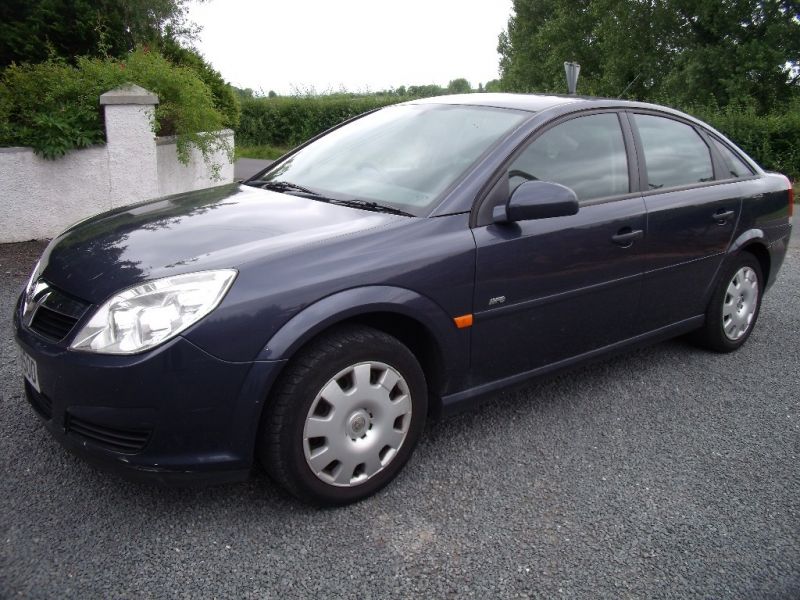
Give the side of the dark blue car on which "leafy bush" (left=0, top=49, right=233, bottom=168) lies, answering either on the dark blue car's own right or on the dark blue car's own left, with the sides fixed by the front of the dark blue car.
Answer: on the dark blue car's own right

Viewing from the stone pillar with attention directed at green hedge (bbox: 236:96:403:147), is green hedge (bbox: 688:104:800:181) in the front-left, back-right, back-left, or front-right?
front-right

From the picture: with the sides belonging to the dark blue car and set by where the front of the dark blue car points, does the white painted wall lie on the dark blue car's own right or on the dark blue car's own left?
on the dark blue car's own right

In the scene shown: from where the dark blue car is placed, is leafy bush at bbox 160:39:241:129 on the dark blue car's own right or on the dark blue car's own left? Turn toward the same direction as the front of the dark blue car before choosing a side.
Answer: on the dark blue car's own right

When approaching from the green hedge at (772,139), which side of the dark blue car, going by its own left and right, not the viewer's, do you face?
back

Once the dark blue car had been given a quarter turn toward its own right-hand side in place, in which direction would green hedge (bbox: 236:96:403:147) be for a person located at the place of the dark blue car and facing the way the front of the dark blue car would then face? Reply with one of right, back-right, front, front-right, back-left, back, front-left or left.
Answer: front-right

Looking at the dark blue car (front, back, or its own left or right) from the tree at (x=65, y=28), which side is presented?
right

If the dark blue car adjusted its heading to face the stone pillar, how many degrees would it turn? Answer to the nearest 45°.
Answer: approximately 90° to its right

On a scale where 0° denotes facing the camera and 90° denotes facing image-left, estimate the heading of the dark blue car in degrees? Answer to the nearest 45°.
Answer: approximately 45°
